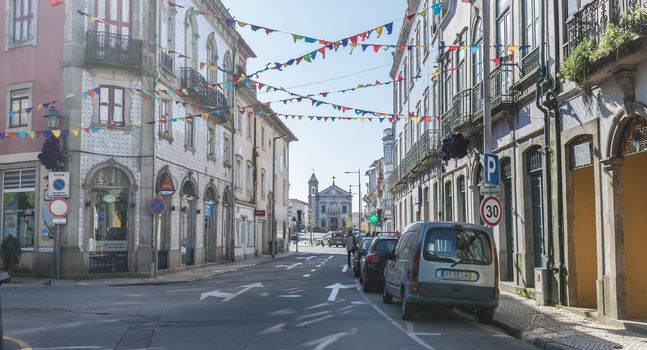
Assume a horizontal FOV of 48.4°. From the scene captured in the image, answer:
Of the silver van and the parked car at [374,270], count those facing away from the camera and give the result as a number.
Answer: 2

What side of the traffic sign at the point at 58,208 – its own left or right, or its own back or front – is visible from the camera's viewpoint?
front

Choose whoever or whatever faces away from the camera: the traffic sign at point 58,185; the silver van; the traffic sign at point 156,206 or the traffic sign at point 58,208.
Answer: the silver van

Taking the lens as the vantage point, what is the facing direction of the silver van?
facing away from the viewer

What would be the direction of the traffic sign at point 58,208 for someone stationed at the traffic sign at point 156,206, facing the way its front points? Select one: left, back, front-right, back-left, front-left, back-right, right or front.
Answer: front-right

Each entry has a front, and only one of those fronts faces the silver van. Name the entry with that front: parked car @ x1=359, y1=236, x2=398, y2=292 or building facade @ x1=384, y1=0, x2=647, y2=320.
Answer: the building facade

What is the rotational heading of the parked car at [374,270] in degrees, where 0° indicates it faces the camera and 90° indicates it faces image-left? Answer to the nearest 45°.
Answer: approximately 180°

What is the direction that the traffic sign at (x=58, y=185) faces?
toward the camera

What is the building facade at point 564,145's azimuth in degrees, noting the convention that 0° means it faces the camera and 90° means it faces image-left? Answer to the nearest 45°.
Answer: approximately 45°

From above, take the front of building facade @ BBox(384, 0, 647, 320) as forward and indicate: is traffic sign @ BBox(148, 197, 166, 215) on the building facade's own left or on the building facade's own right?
on the building facade's own right

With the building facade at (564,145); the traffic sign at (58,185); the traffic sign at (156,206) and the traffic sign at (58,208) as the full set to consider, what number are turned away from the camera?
0

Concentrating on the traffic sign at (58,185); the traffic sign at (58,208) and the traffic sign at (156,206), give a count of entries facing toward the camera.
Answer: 3
